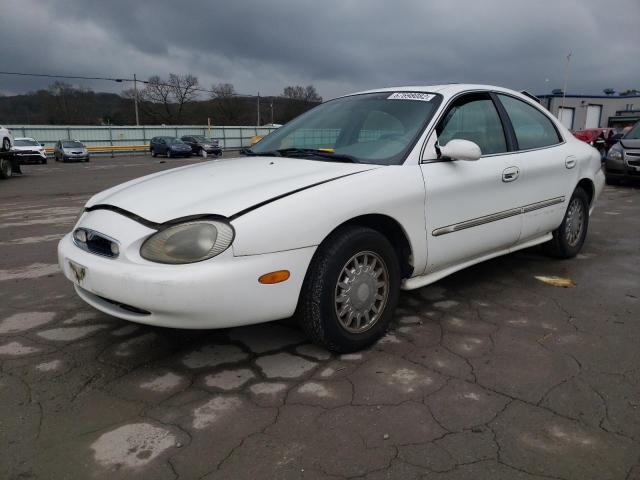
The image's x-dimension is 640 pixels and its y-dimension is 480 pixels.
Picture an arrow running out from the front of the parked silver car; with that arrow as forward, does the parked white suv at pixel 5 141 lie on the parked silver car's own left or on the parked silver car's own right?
on the parked silver car's own right

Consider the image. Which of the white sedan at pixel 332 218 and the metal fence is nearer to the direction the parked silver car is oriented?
the white sedan

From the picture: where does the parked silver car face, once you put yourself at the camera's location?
facing the viewer and to the right of the viewer

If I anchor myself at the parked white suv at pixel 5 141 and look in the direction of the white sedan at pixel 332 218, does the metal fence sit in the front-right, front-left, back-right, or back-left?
back-left

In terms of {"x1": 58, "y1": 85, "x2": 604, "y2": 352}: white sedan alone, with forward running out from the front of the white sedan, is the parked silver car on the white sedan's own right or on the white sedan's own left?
on the white sedan's own right

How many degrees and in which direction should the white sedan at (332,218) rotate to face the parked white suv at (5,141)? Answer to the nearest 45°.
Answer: approximately 90° to its right

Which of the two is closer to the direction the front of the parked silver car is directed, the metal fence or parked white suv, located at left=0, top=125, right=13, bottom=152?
the parked white suv

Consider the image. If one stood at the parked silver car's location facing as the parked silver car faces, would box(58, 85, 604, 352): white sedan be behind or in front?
in front

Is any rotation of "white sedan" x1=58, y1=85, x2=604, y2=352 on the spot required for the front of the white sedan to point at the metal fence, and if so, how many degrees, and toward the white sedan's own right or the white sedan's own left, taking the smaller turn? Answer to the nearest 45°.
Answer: approximately 90° to the white sedan's own right

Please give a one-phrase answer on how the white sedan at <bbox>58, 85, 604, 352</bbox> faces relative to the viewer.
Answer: facing the viewer and to the left of the viewer
